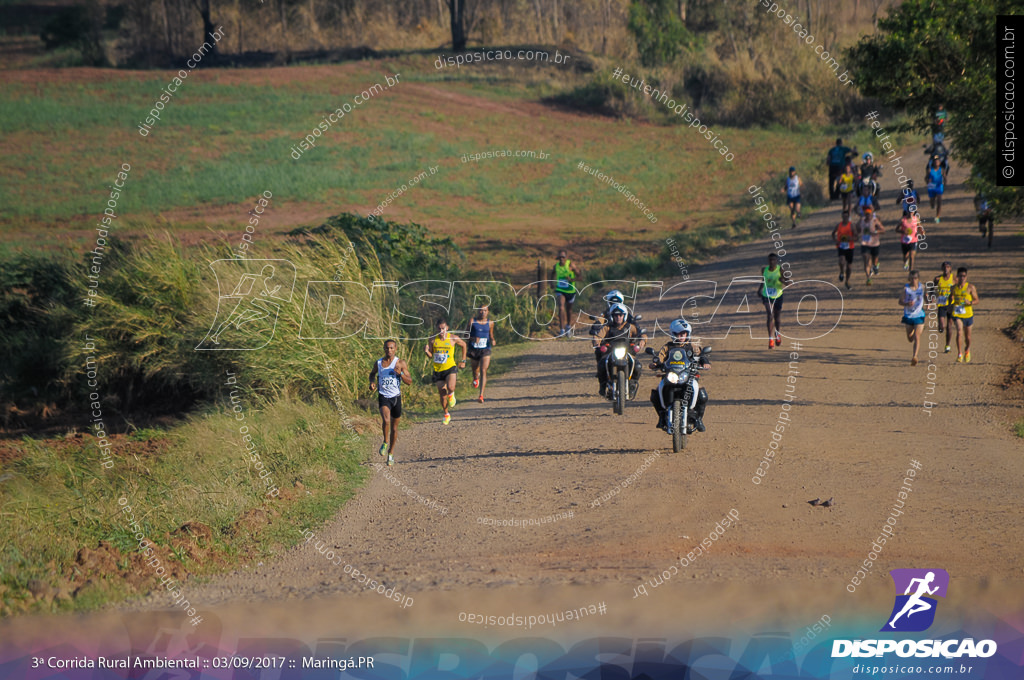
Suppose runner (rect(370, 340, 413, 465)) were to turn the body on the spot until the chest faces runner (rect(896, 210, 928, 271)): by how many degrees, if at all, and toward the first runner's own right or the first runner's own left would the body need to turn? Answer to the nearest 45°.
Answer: approximately 135° to the first runner's own left

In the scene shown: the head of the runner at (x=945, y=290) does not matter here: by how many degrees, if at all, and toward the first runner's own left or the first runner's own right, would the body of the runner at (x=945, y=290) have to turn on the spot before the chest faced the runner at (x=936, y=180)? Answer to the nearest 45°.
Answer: approximately 180°

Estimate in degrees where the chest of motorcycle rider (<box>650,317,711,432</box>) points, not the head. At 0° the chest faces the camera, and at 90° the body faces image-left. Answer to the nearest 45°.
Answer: approximately 0°

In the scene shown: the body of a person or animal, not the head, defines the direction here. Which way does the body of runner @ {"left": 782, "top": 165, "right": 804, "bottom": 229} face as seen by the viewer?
toward the camera

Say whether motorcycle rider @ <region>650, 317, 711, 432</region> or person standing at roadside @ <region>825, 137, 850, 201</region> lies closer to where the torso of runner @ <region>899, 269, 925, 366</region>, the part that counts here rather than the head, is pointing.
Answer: the motorcycle rider

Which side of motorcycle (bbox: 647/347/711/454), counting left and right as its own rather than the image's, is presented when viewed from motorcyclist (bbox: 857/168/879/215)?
back

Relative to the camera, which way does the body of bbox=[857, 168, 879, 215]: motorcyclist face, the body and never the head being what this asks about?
toward the camera

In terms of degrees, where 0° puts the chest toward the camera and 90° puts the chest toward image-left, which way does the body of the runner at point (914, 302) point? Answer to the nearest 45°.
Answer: approximately 0°

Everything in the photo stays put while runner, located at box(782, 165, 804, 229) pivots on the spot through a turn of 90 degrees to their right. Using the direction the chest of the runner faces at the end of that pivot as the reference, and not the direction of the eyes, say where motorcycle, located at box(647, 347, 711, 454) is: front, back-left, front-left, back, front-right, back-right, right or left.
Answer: left

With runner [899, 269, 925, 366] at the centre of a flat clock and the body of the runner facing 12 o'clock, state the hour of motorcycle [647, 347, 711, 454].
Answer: The motorcycle is roughly at 1 o'clock from the runner.

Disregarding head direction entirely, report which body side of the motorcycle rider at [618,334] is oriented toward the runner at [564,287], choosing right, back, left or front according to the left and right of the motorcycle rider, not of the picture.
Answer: back

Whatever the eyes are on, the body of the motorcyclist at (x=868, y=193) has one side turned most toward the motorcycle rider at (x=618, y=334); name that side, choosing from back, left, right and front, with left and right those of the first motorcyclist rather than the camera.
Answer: front

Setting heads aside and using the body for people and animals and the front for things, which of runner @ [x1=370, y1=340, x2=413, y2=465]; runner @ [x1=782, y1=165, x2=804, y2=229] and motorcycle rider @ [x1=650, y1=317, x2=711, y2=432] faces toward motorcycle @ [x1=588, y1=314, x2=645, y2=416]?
runner @ [x1=782, y1=165, x2=804, y2=229]
